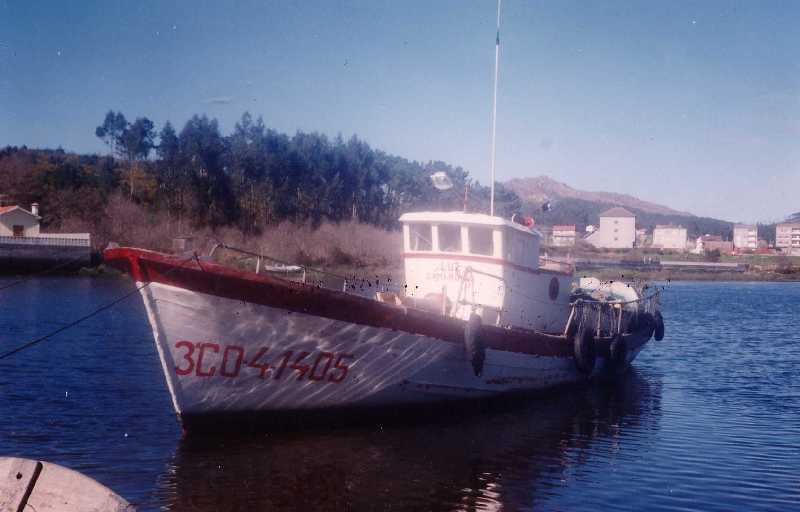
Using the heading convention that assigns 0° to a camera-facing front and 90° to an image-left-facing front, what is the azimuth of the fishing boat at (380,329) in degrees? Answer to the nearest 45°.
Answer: approximately 45°
